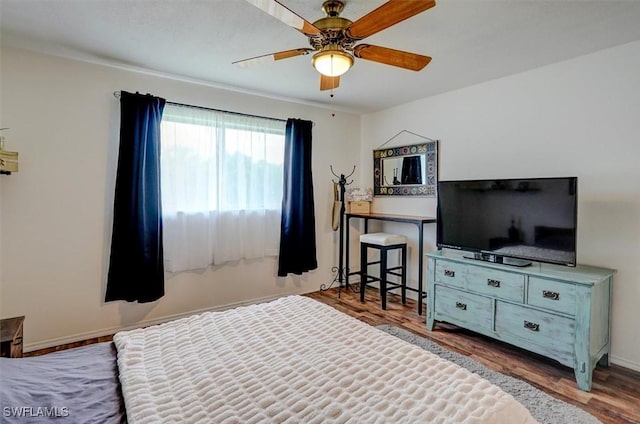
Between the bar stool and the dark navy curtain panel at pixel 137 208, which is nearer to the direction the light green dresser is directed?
the dark navy curtain panel

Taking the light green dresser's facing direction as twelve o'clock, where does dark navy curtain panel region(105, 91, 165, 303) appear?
The dark navy curtain panel is roughly at 1 o'clock from the light green dresser.

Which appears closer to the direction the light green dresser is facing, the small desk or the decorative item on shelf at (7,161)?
the decorative item on shelf

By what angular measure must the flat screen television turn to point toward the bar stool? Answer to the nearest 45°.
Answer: approximately 90° to its right

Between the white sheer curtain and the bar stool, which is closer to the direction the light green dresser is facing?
the white sheer curtain

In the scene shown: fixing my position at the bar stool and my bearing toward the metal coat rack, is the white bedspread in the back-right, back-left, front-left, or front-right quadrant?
back-left

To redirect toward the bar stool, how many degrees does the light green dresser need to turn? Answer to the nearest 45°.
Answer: approximately 90° to its right

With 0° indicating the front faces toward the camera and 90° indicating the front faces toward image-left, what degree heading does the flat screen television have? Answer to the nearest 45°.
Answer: approximately 45°

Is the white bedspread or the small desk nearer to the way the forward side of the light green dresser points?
the white bedspread

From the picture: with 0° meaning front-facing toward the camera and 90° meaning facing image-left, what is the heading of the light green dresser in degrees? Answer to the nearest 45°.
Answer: approximately 45°
